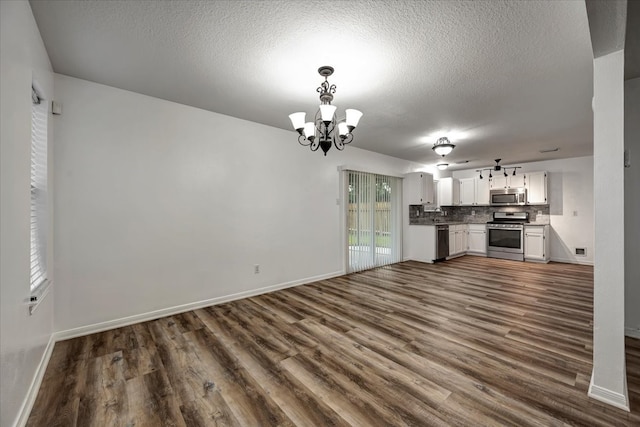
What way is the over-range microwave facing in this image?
toward the camera

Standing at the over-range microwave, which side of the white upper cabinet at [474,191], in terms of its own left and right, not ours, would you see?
left

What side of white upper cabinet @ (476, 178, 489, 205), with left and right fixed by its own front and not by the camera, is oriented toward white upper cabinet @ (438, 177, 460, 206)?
right

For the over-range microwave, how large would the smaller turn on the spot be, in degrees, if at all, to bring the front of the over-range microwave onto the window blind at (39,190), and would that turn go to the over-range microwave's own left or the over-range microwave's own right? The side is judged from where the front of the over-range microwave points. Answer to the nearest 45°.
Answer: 0° — it already faces it

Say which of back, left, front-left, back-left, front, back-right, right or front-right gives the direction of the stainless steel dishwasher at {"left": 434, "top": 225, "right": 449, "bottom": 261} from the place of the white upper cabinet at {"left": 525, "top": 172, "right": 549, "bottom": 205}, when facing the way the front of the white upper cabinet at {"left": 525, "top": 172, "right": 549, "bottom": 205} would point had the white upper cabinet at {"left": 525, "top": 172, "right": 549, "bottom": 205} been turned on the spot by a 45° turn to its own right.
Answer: front

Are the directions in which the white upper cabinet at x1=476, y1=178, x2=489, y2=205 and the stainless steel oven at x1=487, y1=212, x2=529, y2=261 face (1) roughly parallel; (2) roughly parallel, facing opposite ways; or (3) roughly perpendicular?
roughly parallel

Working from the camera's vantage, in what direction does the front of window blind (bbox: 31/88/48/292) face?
facing to the right of the viewer

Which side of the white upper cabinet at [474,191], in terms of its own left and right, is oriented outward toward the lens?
front

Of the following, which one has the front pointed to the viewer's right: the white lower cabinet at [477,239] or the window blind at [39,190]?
the window blind

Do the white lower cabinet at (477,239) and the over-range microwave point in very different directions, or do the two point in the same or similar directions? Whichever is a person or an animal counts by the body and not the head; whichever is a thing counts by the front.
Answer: same or similar directions

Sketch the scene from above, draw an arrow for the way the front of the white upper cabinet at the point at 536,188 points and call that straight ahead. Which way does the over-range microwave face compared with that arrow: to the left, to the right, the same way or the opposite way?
the same way

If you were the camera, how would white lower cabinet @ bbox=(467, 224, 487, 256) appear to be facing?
facing the viewer
